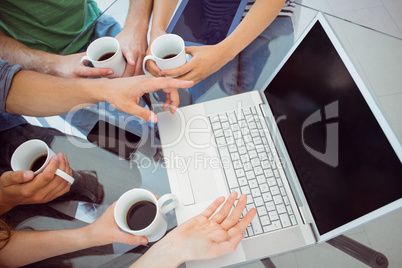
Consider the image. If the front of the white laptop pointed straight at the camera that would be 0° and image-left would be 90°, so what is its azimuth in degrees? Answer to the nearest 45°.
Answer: approximately 90°

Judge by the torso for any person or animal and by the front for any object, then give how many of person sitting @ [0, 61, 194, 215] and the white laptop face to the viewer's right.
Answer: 1

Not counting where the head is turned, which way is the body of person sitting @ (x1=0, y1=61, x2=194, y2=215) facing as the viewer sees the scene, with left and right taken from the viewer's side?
facing to the right of the viewer
